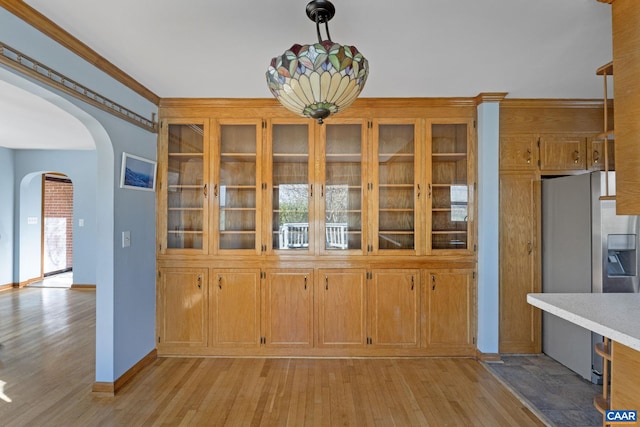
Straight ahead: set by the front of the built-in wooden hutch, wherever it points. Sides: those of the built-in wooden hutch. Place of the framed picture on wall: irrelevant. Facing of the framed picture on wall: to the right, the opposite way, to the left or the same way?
to the left

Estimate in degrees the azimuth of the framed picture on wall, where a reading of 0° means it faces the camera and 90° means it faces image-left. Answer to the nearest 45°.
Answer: approximately 315°

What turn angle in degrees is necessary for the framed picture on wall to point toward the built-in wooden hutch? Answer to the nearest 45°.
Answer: approximately 45° to its left

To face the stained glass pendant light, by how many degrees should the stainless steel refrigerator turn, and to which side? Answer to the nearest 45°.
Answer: approximately 45° to its right

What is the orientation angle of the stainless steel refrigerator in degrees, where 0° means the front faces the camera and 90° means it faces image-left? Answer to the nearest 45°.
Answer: approximately 315°

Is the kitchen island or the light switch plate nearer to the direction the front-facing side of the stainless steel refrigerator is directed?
the kitchen island

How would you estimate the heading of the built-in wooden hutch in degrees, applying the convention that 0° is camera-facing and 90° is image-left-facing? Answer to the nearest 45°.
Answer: approximately 0°

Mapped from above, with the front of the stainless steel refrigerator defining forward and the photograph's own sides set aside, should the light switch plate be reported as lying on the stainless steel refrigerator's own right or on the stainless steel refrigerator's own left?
on the stainless steel refrigerator's own right

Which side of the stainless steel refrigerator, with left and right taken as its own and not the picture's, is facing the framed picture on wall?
right

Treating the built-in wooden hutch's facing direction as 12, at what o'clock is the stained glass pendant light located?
The stained glass pendant light is roughly at 12 o'clock from the built-in wooden hutch.

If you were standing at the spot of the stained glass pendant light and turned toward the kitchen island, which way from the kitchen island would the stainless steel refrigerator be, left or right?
left

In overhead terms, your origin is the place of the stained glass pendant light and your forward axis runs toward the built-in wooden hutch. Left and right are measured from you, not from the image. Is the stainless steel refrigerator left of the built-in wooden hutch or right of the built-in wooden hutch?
right
